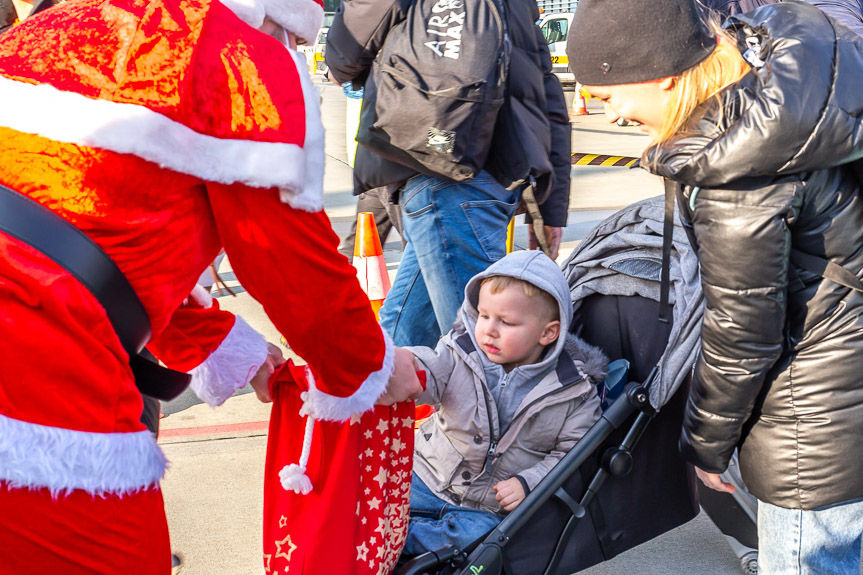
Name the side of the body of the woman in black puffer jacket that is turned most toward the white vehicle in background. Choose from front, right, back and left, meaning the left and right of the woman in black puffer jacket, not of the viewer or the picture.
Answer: right

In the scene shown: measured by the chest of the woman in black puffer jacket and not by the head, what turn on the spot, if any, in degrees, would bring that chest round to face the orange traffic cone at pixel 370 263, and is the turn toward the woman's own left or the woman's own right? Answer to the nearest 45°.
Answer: approximately 45° to the woman's own right

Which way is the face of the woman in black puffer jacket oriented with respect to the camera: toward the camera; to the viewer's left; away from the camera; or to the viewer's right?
to the viewer's left

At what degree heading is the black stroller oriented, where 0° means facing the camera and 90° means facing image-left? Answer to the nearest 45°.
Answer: approximately 45°

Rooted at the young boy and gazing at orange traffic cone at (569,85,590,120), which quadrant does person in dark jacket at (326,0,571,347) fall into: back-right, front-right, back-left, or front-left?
front-left

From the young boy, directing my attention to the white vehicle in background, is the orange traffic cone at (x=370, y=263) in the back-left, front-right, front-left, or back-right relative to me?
front-left

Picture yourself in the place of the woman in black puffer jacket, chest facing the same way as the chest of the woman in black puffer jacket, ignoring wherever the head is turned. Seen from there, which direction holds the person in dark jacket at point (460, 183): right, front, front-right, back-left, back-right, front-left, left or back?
front-right

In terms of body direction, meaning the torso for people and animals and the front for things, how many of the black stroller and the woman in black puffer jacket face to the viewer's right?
0

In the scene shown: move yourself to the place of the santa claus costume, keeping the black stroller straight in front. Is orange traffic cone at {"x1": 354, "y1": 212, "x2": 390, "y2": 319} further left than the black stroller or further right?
left

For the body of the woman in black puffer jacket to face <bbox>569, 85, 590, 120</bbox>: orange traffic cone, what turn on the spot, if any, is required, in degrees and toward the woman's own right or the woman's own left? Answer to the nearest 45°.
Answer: approximately 90° to the woman's own right

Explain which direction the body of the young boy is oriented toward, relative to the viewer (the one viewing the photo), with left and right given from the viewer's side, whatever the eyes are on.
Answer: facing the viewer and to the left of the viewer

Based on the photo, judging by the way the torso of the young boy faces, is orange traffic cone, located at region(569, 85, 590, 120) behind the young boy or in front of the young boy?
behind

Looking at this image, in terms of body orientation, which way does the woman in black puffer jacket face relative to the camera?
to the viewer's left

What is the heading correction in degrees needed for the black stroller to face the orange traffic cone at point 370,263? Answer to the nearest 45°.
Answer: approximately 90° to its right

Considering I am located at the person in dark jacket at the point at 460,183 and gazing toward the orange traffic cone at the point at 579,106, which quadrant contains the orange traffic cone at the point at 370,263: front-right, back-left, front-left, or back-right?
front-left

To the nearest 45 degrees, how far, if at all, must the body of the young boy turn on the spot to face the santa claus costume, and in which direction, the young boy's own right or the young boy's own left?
0° — they already face it
